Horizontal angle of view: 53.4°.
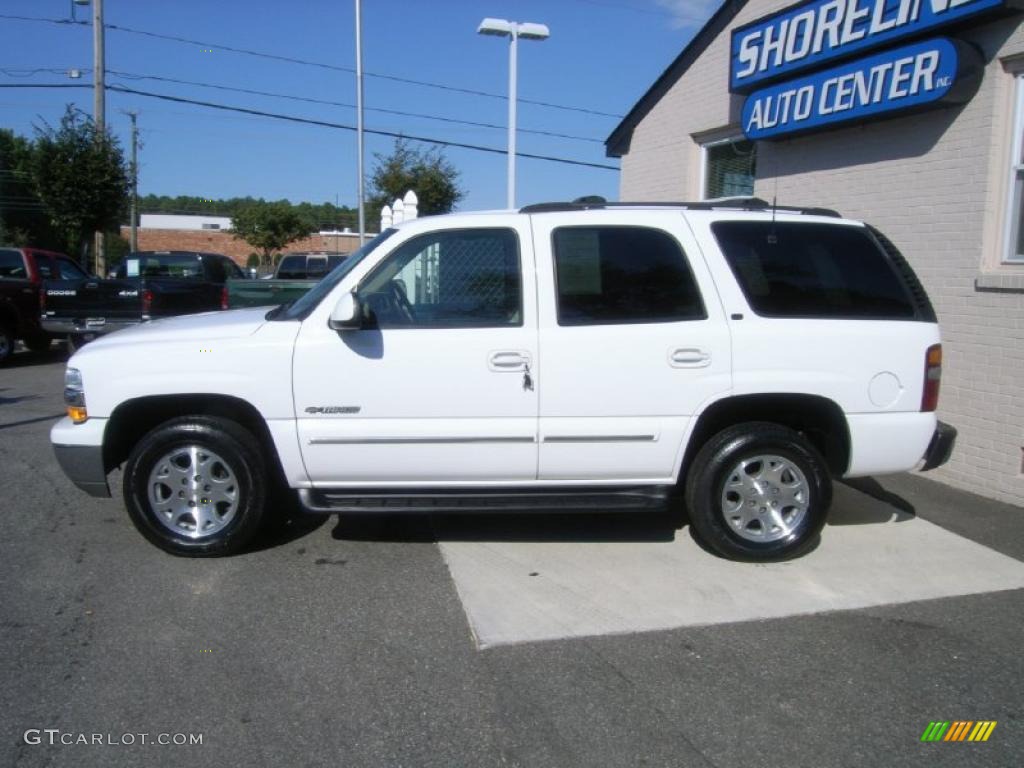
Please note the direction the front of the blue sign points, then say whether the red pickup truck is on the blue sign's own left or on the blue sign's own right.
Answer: on the blue sign's own right

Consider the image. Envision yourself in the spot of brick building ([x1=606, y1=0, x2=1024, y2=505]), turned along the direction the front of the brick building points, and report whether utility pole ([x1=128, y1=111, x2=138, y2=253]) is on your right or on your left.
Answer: on your right

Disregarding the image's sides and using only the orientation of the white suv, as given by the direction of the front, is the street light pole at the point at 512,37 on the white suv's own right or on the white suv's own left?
on the white suv's own right

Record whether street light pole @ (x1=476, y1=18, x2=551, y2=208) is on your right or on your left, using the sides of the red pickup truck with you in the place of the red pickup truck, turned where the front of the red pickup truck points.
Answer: on your right

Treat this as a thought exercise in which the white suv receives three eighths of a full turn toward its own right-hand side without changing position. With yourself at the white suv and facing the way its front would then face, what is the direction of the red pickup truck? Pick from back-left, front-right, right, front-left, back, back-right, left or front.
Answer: left

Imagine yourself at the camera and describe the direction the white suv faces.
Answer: facing to the left of the viewer

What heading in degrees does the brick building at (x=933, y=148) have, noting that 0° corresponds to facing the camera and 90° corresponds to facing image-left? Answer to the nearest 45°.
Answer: approximately 45°

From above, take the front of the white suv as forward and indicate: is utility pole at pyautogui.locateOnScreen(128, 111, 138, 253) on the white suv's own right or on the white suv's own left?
on the white suv's own right

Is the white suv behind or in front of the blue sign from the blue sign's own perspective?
in front

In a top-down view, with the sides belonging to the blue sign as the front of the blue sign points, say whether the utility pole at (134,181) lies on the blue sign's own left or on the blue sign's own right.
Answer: on the blue sign's own right
